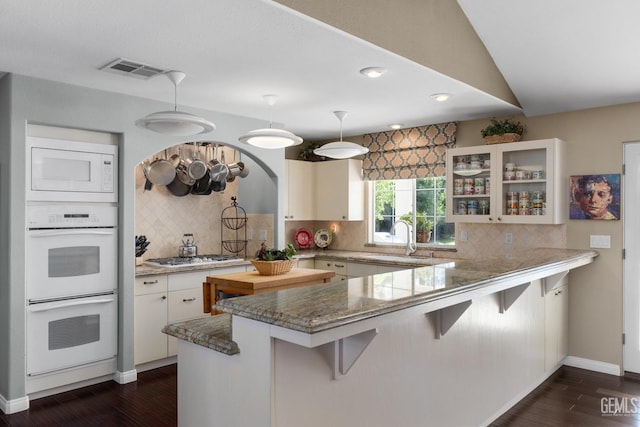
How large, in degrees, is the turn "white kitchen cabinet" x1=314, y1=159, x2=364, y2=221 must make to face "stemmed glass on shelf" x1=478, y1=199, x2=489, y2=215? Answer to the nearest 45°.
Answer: approximately 90° to its left

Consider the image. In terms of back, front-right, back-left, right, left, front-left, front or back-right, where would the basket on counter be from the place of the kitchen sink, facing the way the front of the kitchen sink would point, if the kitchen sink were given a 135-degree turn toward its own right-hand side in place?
back-left

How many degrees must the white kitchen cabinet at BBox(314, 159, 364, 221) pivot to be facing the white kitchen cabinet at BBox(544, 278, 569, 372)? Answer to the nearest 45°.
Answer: approximately 90° to its left

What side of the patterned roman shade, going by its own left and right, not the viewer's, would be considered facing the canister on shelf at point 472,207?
left

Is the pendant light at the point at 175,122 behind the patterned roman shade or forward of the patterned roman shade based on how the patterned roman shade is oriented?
forward

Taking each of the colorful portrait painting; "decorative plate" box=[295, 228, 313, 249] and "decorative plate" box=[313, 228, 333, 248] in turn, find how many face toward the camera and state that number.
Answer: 3

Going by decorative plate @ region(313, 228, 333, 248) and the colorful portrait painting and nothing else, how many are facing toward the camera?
2

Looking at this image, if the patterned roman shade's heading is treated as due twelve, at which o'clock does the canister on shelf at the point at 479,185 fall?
The canister on shelf is roughly at 9 o'clock from the patterned roman shade.

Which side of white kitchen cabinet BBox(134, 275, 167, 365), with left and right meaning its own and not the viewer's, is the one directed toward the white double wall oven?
right

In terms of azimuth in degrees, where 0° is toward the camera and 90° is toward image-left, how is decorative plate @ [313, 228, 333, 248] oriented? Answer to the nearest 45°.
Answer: approximately 0°

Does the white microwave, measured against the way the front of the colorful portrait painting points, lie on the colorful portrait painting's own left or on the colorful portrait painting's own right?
on the colorful portrait painting's own right

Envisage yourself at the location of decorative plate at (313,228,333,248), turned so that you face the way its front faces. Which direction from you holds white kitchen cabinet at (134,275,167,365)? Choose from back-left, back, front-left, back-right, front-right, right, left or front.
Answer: front-right

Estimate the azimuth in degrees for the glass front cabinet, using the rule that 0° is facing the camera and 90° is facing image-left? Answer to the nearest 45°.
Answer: approximately 45°
